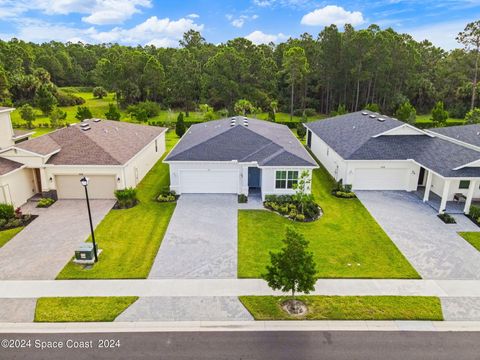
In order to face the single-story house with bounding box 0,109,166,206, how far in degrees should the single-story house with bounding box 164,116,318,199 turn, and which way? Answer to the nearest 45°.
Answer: approximately 90° to its right

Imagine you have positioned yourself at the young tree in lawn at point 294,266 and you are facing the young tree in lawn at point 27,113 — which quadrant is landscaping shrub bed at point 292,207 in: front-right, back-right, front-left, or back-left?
front-right

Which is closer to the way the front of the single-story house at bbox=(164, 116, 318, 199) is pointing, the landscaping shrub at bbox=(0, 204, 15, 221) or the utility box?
the utility box

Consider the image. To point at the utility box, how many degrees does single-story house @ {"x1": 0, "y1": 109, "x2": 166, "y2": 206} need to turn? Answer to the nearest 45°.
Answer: approximately 45° to its left

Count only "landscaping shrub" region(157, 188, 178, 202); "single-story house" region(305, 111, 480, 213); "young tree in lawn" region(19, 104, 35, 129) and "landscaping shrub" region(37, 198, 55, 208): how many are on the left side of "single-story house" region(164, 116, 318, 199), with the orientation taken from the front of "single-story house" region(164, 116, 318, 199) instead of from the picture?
1

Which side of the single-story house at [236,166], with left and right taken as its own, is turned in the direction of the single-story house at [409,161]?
left

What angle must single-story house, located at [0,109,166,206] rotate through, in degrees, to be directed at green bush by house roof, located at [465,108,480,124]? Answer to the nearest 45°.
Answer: approximately 135° to its left

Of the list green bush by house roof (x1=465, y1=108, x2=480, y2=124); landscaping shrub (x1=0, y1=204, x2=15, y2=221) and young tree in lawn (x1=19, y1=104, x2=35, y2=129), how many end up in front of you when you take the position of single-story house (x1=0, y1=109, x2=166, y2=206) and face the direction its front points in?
1

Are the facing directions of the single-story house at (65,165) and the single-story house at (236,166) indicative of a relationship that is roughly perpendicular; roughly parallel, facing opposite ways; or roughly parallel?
roughly parallel

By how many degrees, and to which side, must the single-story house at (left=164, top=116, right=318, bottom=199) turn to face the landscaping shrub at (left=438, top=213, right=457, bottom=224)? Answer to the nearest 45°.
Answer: approximately 90° to its left

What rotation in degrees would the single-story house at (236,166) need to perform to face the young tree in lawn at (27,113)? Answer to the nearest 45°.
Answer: approximately 135° to its right

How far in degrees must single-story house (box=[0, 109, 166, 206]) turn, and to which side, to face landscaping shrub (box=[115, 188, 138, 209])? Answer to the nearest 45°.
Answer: approximately 90° to its left

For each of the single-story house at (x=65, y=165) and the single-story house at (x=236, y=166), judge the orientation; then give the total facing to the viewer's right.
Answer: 0

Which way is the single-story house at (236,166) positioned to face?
toward the camera

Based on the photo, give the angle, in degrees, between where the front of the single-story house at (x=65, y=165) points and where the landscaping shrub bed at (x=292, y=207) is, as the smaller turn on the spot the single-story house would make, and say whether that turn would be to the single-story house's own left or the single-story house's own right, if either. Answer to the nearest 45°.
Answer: approximately 90° to the single-story house's own left

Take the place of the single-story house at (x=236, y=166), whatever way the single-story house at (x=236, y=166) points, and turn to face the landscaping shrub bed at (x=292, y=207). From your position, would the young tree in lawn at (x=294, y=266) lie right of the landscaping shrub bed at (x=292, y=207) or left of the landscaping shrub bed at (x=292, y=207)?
right

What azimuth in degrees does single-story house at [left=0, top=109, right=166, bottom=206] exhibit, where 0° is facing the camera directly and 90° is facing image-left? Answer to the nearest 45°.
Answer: approximately 45°
